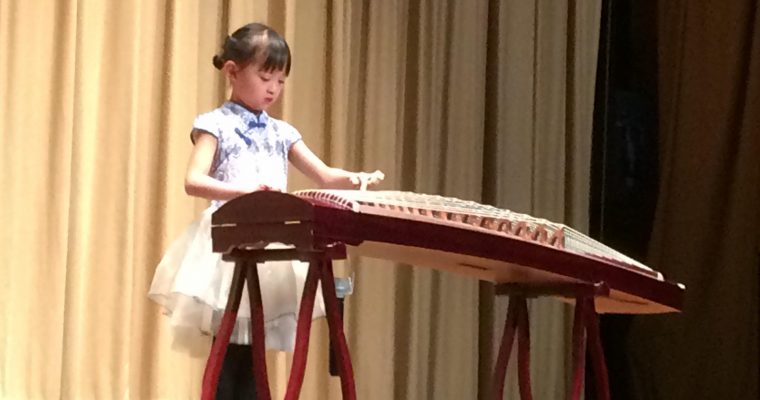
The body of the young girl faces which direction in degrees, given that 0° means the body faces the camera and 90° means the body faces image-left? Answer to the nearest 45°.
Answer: approximately 315°

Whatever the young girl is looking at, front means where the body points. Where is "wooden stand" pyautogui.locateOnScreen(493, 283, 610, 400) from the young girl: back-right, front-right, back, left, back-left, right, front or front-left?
front-left

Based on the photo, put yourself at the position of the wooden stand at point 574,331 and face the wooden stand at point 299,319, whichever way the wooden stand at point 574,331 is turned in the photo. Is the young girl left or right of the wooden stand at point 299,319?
right

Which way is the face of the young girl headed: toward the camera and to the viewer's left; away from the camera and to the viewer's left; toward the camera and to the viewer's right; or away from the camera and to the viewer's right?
toward the camera and to the viewer's right
